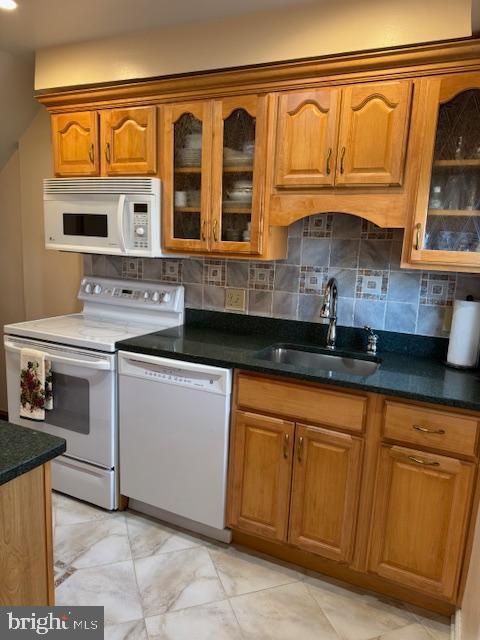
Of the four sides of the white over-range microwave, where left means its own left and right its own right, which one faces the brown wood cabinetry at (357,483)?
left

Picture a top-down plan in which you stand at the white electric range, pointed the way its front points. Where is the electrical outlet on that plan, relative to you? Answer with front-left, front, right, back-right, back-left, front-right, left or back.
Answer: back-left

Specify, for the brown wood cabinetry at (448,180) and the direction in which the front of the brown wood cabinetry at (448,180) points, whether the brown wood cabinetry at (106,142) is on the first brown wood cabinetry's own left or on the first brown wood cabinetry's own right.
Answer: on the first brown wood cabinetry's own right

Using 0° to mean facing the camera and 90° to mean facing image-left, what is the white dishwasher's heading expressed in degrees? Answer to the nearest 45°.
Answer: approximately 45°

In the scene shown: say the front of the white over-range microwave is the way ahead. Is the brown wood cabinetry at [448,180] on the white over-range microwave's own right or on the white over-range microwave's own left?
on the white over-range microwave's own left
